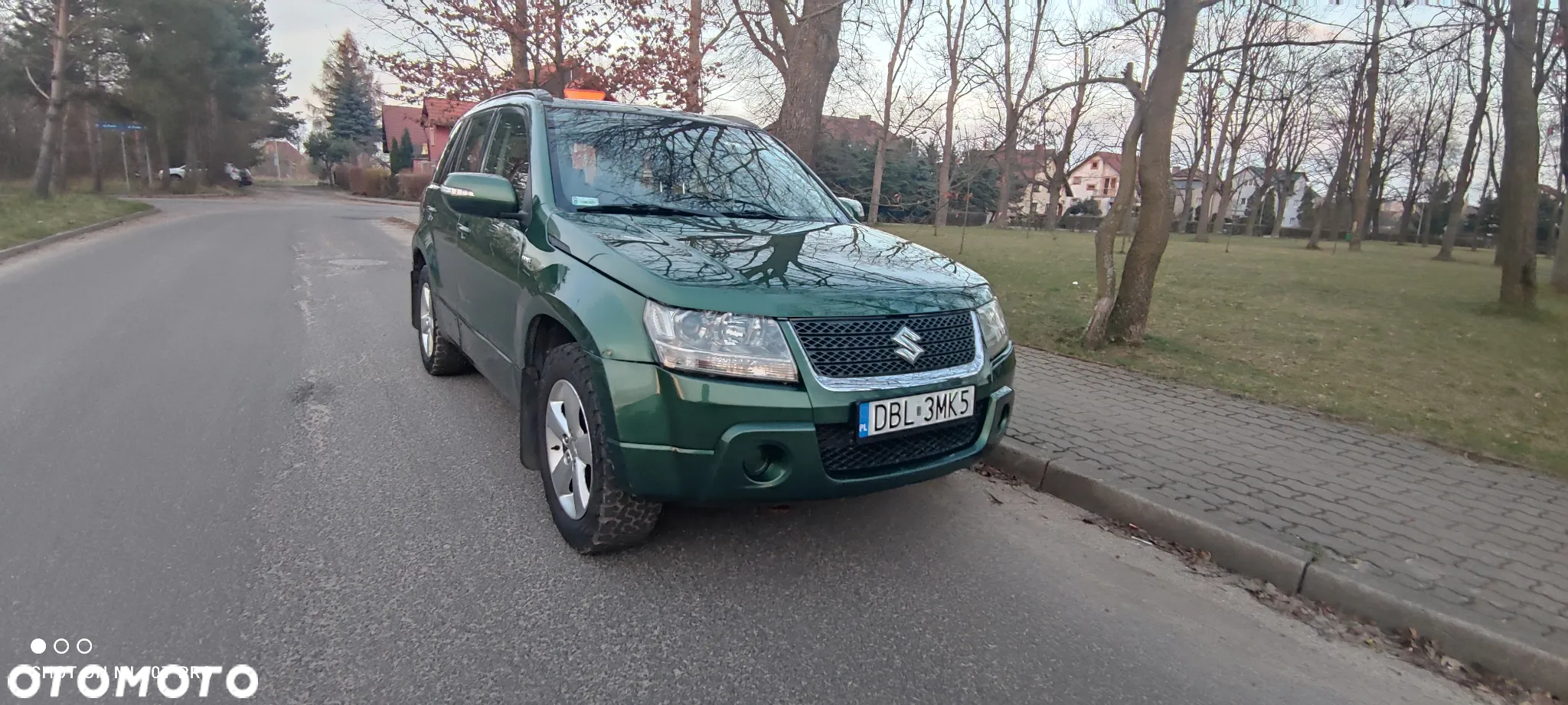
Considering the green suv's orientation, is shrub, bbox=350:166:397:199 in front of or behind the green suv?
behind

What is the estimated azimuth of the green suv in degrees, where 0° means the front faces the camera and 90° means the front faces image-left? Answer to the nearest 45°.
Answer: approximately 315°

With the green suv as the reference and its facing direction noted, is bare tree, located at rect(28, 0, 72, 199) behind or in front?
behind

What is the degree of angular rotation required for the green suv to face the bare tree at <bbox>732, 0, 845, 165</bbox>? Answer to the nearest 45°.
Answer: approximately 135° to its left

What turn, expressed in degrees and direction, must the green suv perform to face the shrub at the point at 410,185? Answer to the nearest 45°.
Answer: approximately 135° to its left

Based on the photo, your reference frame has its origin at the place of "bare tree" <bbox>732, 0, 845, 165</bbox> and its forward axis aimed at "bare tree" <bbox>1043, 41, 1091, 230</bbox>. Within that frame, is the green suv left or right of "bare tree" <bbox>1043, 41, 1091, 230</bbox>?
right

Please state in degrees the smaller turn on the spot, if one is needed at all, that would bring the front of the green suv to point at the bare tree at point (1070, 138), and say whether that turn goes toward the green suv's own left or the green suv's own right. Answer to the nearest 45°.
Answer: approximately 90° to the green suv's own left

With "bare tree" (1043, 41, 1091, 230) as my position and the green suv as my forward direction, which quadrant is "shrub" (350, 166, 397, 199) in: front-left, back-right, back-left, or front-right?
back-right
